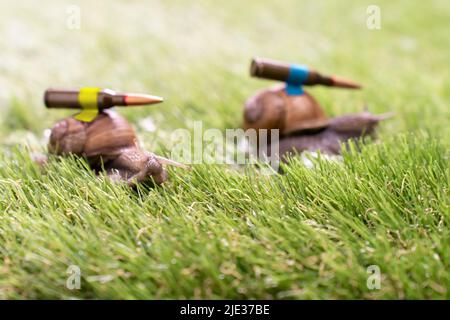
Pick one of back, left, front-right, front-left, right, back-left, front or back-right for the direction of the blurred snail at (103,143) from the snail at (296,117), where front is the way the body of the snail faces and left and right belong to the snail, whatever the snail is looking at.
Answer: back-right

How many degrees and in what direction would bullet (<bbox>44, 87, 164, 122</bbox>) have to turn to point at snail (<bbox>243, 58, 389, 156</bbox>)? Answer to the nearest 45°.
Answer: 0° — it already faces it

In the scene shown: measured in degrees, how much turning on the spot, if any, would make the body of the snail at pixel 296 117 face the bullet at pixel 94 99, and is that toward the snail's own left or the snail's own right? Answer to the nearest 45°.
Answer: approximately 135° to the snail's own right

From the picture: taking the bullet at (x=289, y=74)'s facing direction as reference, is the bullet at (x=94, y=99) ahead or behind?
behind

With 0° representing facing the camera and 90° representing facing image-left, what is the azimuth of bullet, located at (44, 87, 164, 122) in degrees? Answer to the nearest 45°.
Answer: approximately 270°

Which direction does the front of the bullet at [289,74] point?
to the viewer's right

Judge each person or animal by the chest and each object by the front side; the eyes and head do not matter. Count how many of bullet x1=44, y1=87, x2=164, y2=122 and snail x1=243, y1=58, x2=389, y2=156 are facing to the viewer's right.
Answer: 2

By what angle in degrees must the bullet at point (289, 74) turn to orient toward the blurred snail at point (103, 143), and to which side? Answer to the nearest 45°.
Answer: approximately 135° to its right

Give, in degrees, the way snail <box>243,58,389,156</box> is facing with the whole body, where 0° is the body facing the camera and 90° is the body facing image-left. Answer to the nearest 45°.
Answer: approximately 270°
